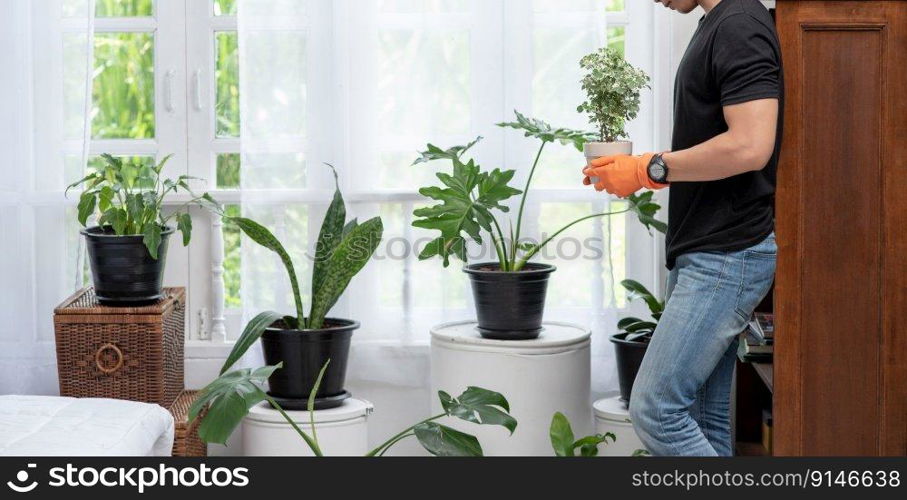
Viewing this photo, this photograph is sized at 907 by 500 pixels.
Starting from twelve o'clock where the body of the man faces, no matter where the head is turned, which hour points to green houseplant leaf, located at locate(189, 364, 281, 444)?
The green houseplant leaf is roughly at 12 o'clock from the man.

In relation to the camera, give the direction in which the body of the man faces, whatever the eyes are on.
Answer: to the viewer's left

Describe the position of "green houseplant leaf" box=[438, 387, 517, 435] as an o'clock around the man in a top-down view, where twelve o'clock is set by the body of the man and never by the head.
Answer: The green houseplant leaf is roughly at 11 o'clock from the man.

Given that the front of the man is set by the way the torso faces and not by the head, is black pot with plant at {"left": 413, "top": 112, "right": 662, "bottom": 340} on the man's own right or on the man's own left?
on the man's own right

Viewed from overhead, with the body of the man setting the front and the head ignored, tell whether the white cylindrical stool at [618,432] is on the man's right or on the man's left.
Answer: on the man's right

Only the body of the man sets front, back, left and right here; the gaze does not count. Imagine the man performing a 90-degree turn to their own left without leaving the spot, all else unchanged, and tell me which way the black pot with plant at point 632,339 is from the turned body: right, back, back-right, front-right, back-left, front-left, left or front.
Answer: back

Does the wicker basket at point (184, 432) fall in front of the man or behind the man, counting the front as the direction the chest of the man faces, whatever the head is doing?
in front

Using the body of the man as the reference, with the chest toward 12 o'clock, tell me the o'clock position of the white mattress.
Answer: The white mattress is roughly at 12 o'clock from the man.
